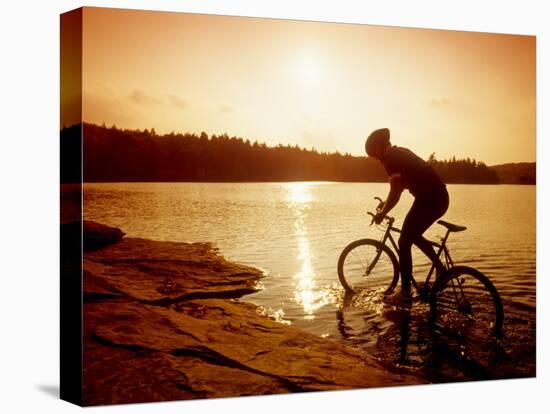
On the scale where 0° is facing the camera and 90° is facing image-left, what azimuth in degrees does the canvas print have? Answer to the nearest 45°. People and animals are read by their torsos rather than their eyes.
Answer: approximately 315°
